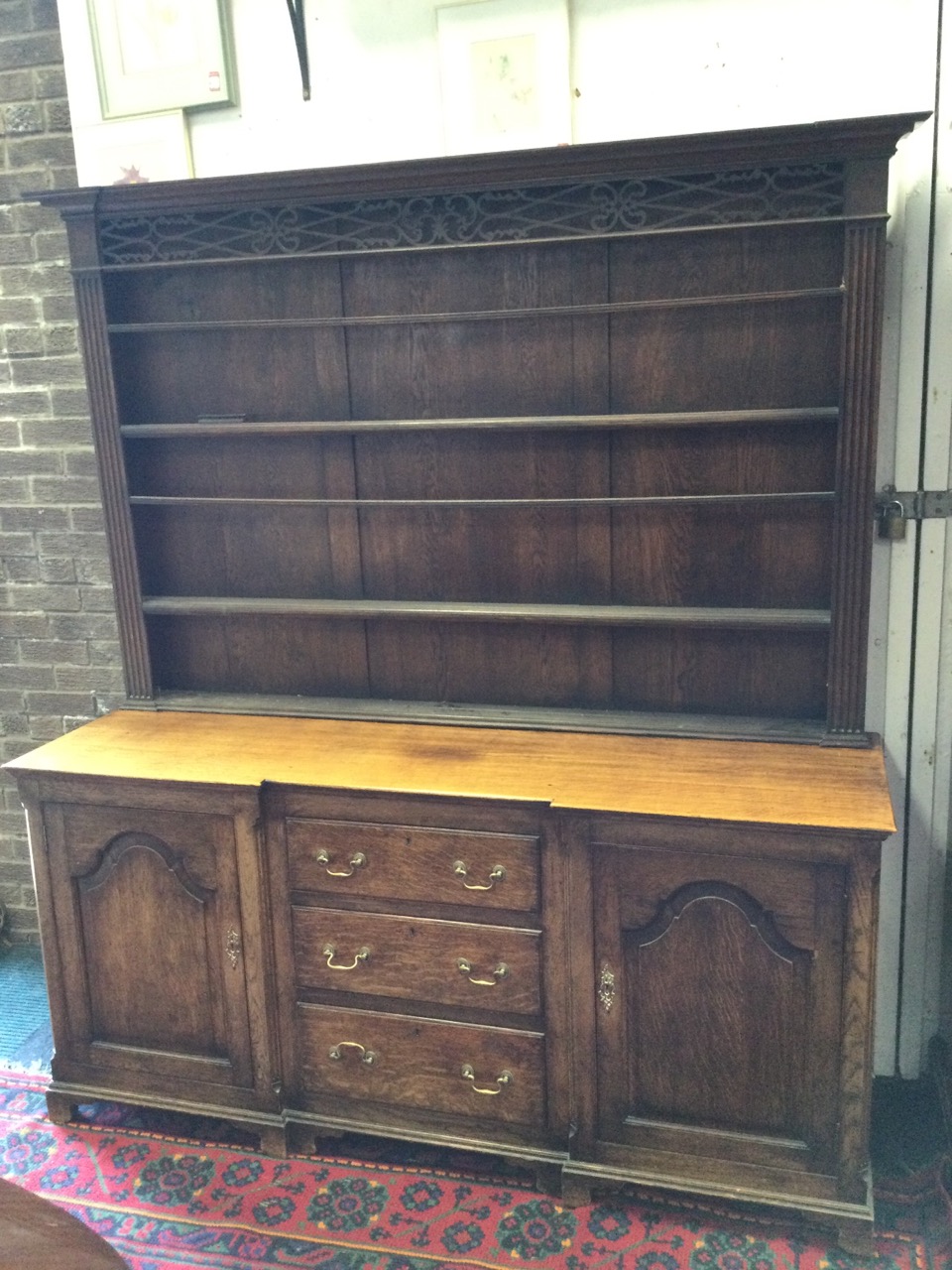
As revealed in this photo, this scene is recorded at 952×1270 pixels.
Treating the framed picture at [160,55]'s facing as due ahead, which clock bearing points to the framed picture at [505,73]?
the framed picture at [505,73] is roughly at 10 o'clock from the framed picture at [160,55].

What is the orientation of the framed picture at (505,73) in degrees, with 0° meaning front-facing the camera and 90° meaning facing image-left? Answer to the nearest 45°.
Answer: approximately 0°

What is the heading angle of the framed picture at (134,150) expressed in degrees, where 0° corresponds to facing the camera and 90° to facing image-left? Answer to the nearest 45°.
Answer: approximately 0°

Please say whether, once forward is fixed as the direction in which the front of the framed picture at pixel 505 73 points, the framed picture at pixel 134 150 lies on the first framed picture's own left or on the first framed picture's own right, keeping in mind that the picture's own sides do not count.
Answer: on the first framed picture's own right

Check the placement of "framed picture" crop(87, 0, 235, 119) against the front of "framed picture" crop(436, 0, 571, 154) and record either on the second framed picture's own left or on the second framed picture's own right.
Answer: on the second framed picture's own right
